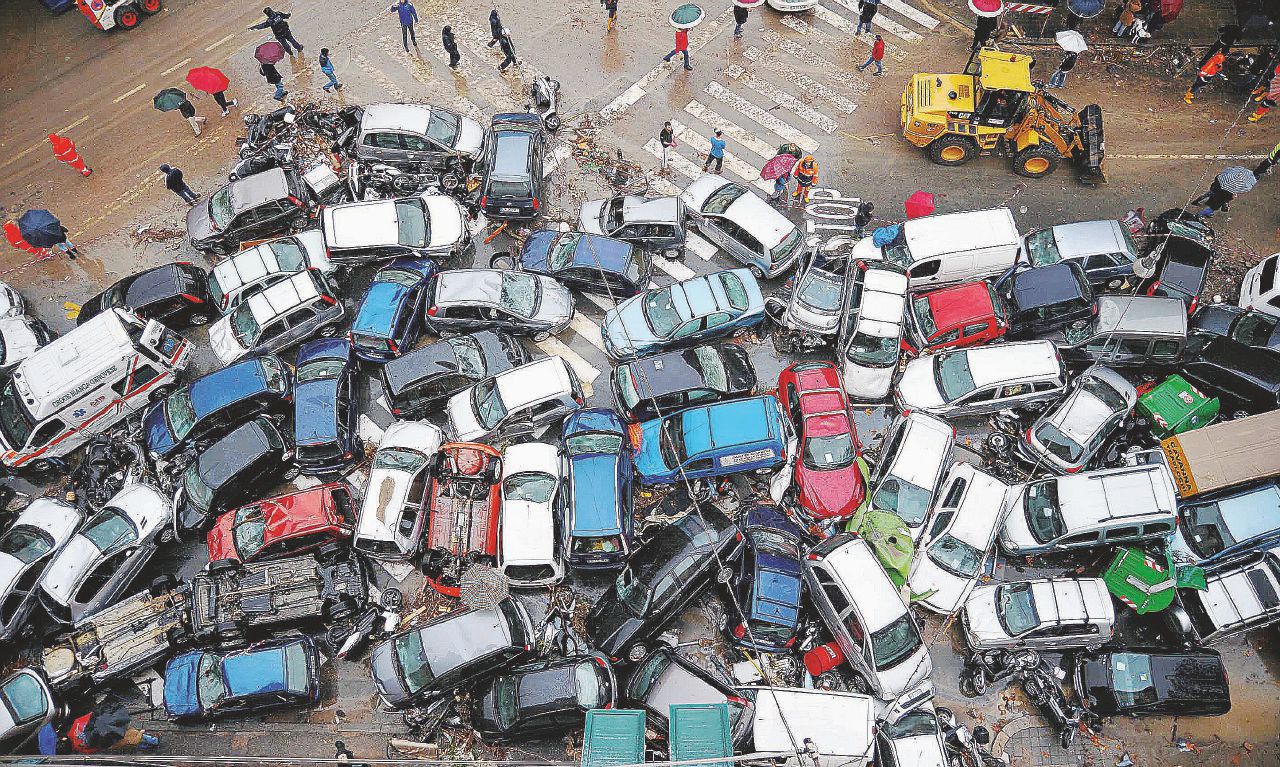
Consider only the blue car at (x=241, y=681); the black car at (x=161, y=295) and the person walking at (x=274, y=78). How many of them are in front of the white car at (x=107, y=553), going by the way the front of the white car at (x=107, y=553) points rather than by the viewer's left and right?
2

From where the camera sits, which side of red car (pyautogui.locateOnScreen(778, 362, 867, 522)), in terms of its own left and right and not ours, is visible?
front

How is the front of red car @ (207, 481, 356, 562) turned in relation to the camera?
facing to the left of the viewer

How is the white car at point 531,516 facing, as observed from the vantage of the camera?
facing away from the viewer

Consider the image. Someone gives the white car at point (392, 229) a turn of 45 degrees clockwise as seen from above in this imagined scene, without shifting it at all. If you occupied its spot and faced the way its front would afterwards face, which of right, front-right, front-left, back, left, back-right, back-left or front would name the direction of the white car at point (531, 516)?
front-right

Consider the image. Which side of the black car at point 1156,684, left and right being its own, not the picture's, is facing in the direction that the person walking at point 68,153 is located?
front

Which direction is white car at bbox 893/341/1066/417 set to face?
to the viewer's left

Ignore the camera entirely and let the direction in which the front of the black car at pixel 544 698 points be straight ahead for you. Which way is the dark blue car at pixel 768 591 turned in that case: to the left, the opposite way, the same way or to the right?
to the right

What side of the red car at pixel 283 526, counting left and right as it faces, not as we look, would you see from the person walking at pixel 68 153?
right

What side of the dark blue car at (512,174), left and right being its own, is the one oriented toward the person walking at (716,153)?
right

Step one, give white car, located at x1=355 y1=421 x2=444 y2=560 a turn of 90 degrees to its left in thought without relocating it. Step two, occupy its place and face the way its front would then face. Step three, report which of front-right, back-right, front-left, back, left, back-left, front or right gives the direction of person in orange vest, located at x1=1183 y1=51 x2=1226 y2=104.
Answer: back

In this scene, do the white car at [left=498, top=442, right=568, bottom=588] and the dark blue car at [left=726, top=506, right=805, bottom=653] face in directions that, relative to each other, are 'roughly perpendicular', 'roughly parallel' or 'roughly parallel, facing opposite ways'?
roughly parallel

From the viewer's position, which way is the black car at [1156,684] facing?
facing to the left of the viewer

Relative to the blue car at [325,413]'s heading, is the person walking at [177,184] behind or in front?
in front

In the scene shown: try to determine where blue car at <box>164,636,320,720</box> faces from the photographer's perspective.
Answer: facing to the left of the viewer
